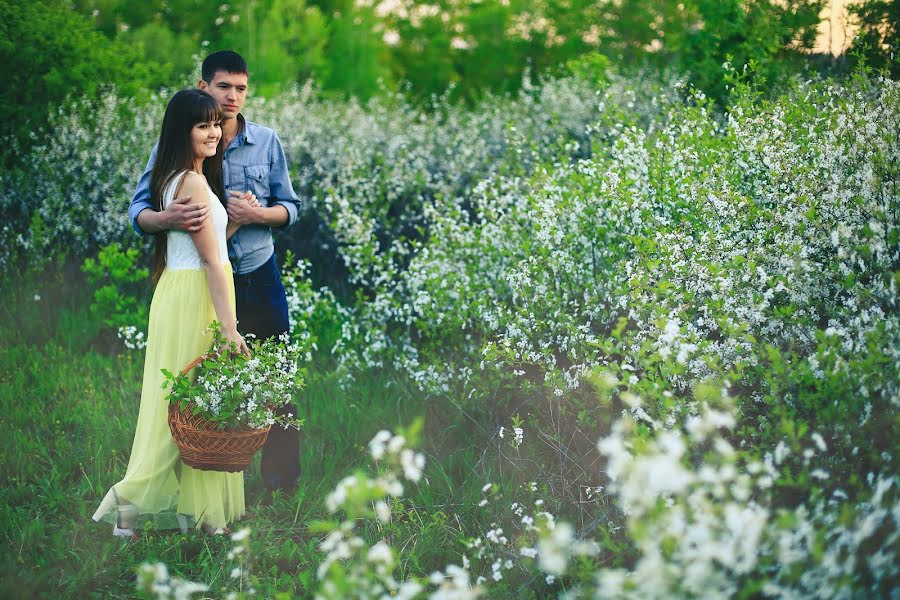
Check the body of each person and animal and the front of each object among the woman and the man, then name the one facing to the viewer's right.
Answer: the woman

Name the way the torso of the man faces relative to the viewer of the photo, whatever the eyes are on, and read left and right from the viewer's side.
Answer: facing the viewer

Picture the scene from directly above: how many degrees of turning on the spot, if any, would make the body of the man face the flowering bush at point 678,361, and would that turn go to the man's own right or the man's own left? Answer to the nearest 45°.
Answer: approximately 45° to the man's own left

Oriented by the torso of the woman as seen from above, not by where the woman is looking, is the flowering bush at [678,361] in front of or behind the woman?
in front

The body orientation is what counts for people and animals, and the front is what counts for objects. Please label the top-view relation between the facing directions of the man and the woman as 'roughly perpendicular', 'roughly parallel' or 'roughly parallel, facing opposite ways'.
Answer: roughly perpendicular

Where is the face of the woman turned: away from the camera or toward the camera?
toward the camera

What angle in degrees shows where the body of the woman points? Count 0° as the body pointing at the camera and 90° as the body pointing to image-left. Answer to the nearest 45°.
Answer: approximately 270°

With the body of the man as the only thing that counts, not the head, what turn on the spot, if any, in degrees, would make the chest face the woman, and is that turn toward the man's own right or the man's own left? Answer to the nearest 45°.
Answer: approximately 45° to the man's own right
